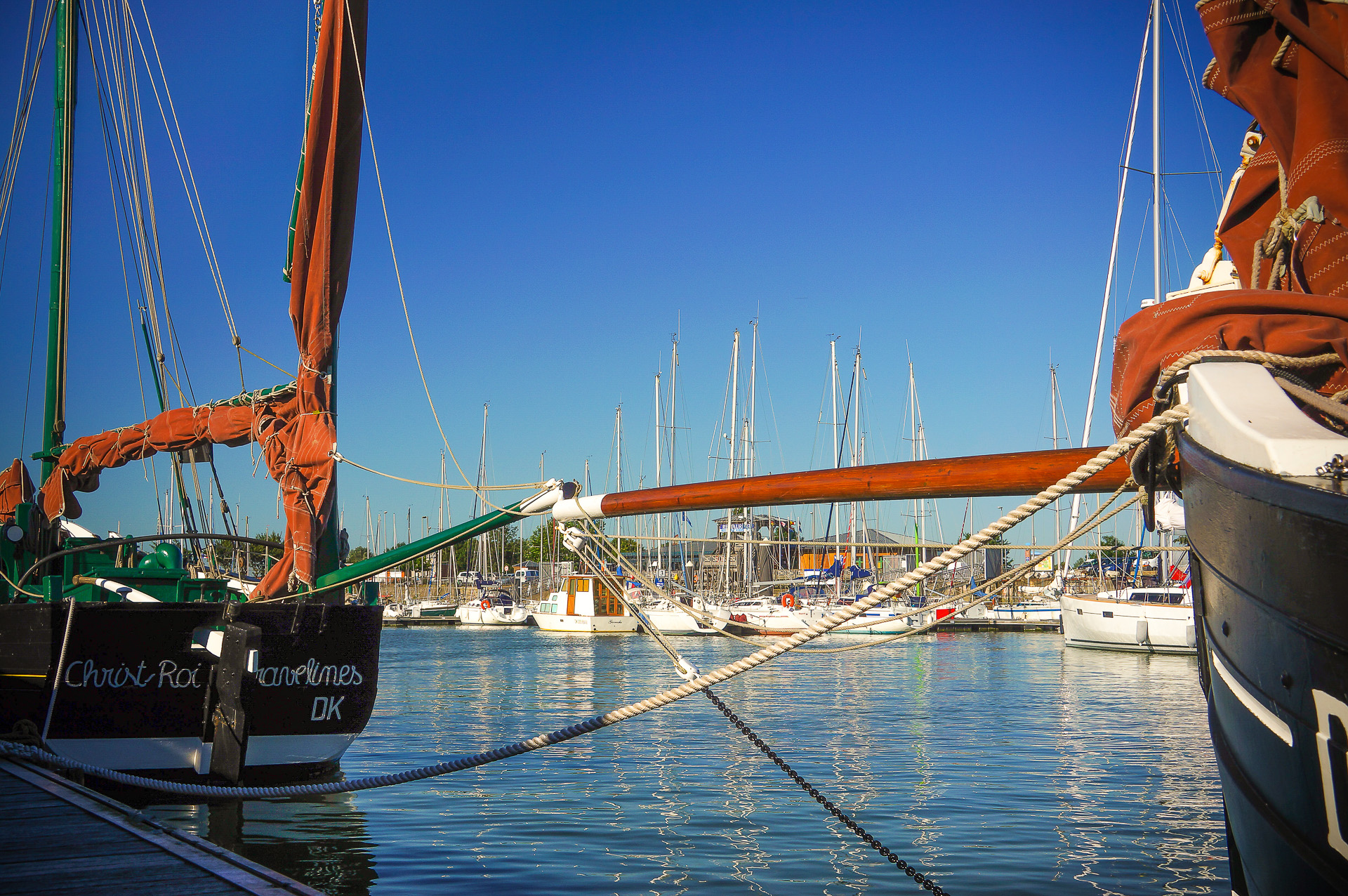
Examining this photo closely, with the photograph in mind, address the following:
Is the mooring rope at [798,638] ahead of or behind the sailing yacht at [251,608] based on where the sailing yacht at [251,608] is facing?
behind

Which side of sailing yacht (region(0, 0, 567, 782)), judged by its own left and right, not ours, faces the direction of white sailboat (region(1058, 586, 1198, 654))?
right

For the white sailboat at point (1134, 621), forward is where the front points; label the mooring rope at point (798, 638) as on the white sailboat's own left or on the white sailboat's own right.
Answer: on the white sailboat's own left

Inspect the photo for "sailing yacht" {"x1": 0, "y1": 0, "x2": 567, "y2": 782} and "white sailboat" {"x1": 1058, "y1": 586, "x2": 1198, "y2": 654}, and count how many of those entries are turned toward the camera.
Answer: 0

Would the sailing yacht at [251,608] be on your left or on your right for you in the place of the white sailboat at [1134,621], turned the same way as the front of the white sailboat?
on your left

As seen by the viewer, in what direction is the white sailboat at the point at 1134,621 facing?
to the viewer's left

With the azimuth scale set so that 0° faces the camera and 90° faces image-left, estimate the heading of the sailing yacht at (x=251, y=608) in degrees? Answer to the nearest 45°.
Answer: approximately 135°
